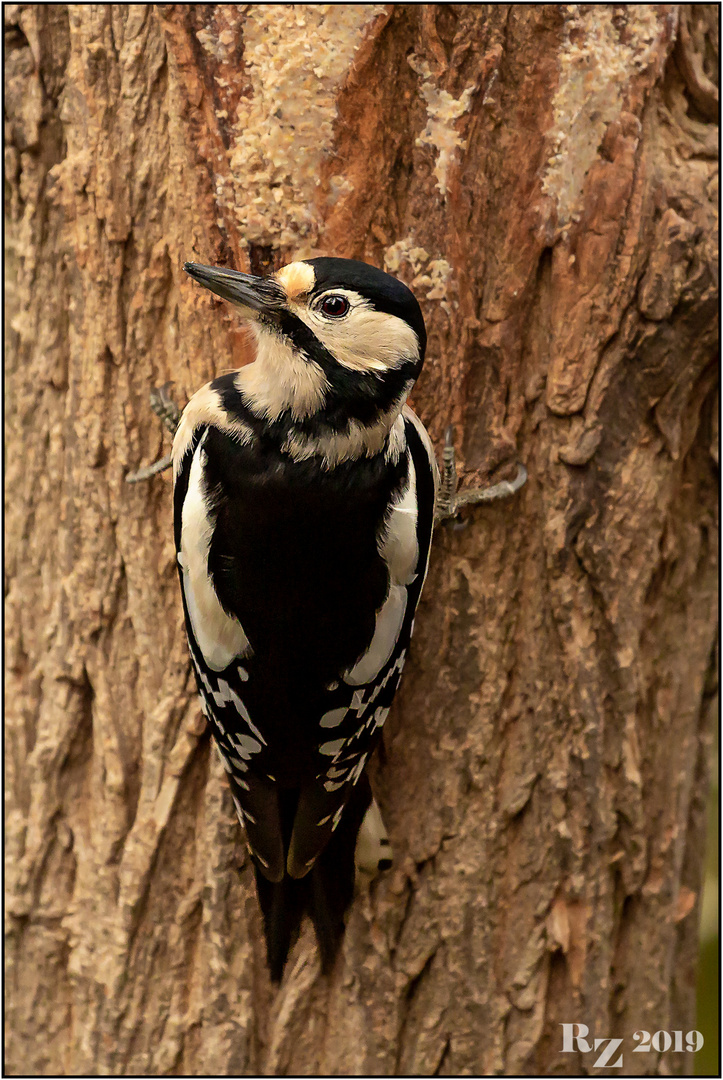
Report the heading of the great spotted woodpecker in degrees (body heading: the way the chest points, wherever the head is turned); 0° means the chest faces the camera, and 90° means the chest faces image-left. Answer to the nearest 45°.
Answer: approximately 180°
